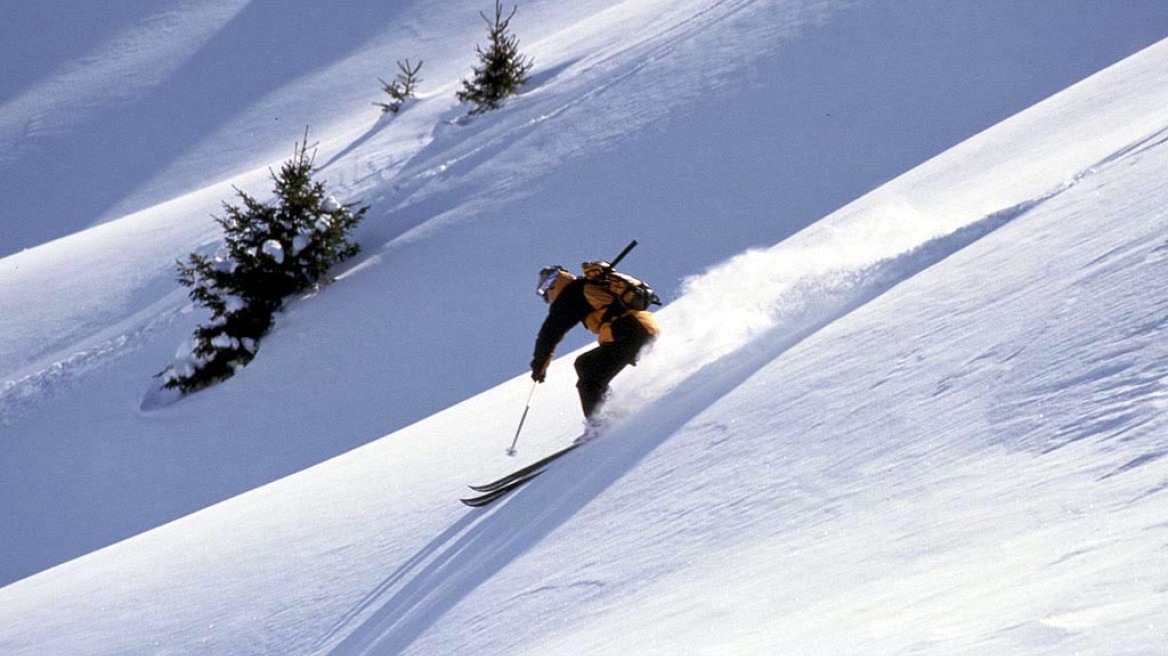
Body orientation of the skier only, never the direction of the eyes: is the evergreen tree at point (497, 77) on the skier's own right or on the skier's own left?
on the skier's own right

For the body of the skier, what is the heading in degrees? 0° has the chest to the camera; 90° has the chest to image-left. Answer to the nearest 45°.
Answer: approximately 90°
